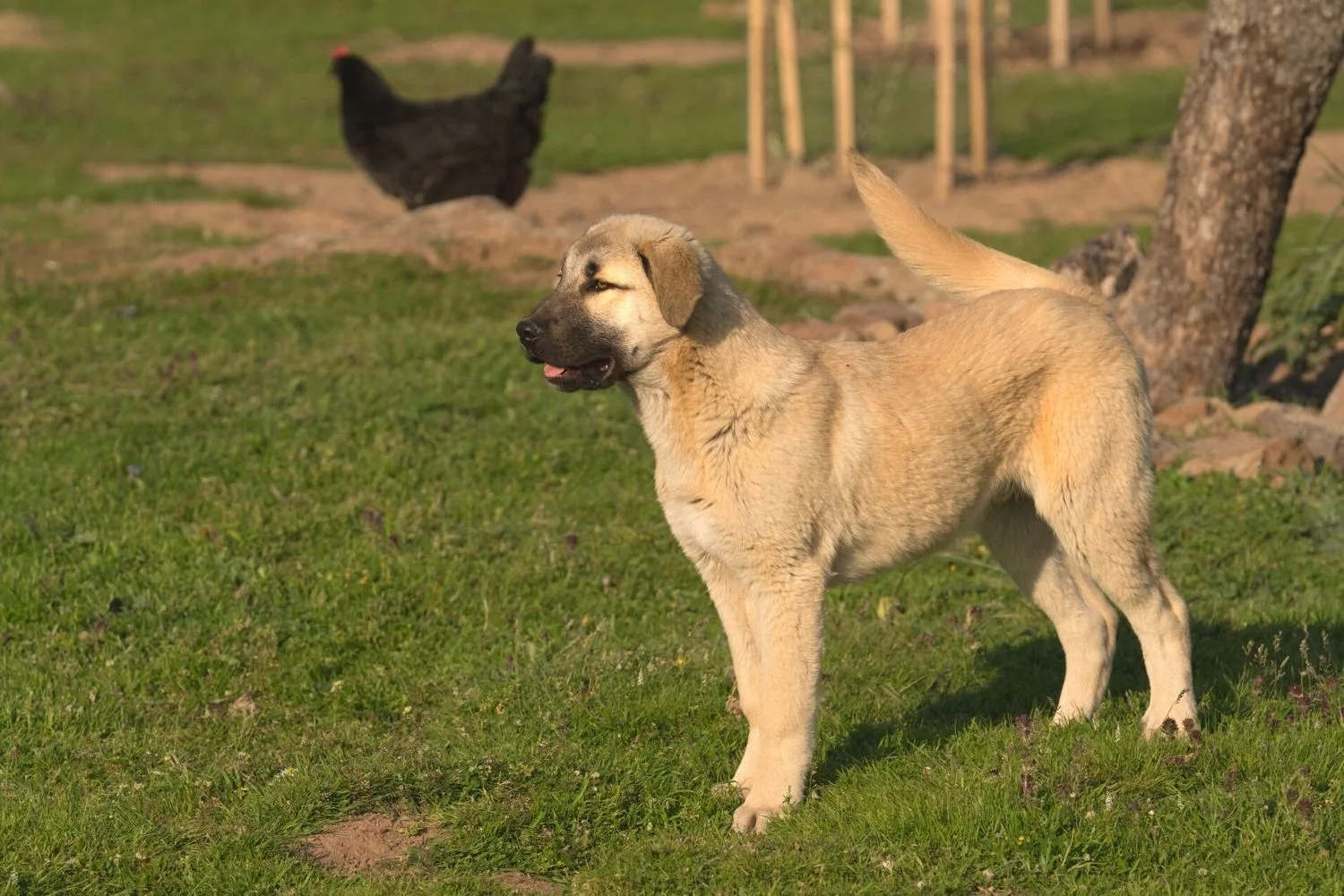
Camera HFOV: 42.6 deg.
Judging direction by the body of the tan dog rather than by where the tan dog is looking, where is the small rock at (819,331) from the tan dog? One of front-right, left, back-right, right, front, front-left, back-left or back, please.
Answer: back-right

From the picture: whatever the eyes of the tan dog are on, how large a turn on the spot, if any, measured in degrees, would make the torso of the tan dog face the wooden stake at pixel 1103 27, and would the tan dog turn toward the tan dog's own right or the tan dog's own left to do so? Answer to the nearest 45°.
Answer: approximately 135° to the tan dog's own right

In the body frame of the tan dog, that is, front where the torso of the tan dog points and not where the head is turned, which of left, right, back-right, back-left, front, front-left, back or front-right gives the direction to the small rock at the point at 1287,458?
back

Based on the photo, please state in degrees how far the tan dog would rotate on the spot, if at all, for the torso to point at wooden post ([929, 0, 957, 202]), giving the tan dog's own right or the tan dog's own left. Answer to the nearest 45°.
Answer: approximately 135° to the tan dog's own right

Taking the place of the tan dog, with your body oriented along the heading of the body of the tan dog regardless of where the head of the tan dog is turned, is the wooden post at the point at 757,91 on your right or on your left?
on your right

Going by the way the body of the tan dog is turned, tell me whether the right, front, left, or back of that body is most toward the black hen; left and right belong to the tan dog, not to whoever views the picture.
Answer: right

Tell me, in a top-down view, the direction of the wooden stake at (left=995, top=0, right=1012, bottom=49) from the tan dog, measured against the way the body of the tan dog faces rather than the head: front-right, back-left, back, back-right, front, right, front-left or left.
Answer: back-right

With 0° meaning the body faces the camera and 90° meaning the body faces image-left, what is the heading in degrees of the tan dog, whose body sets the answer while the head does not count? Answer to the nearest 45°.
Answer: approximately 45°

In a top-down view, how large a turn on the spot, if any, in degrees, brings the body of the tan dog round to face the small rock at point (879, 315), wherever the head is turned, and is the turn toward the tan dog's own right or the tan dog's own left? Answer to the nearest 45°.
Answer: approximately 135° to the tan dog's own right

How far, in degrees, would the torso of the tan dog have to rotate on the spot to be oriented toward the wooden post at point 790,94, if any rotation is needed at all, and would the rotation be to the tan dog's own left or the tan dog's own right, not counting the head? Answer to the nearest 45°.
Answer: approximately 135° to the tan dog's own right

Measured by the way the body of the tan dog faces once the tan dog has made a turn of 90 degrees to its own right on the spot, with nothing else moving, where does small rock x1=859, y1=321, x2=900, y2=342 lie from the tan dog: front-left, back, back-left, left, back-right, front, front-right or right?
front-right
